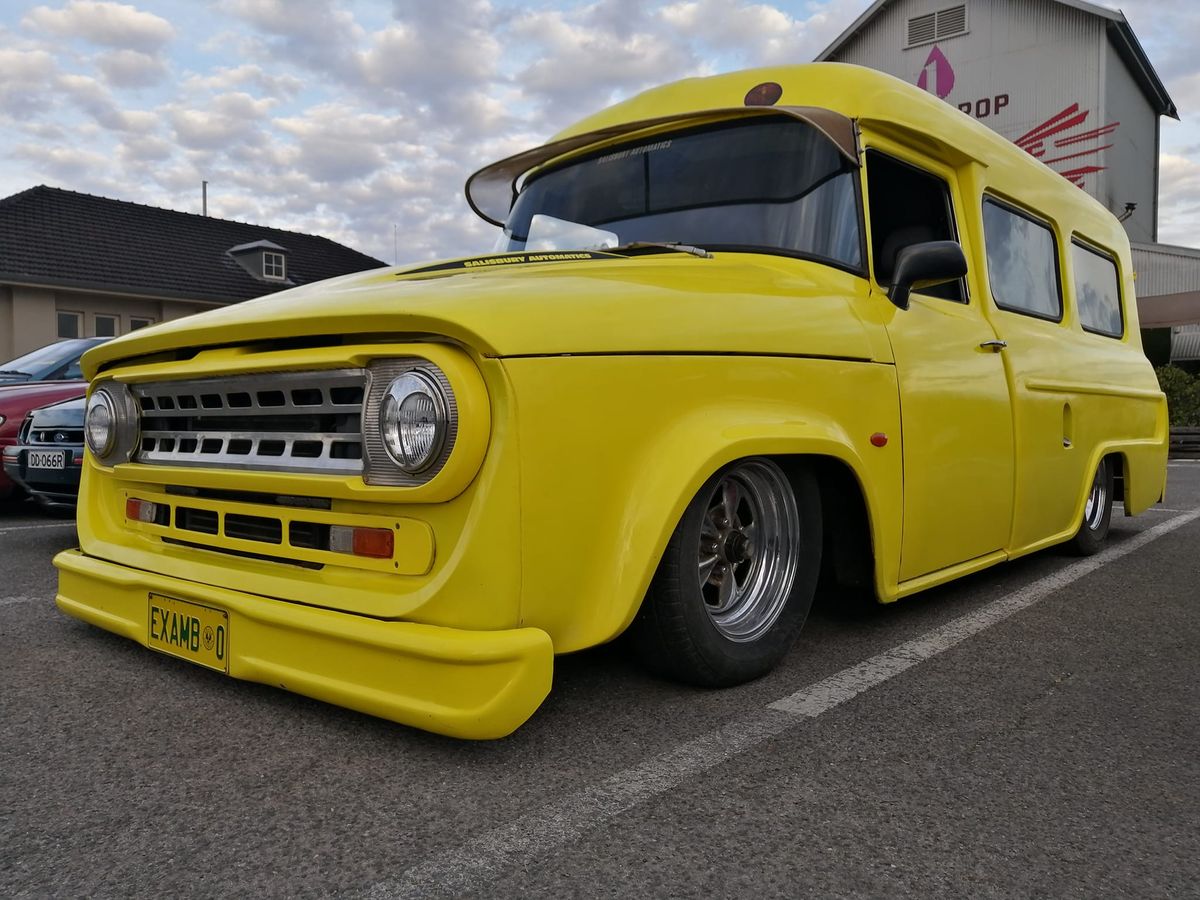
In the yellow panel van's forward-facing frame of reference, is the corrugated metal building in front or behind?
behind

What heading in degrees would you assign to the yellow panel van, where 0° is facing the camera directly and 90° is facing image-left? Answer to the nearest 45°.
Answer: approximately 45°
